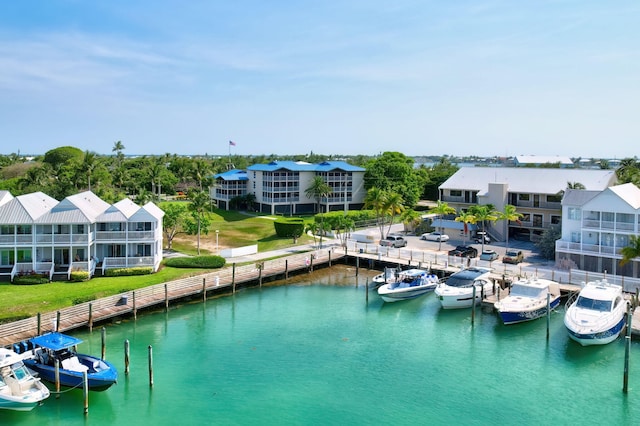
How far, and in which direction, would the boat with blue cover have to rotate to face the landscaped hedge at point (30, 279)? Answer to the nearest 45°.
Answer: approximately 135° to its left

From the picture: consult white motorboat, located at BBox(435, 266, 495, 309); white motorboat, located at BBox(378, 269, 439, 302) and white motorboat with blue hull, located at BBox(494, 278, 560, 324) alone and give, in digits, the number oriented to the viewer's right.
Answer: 0

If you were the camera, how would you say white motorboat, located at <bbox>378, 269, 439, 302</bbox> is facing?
facing the viewer and to the left of the viewer

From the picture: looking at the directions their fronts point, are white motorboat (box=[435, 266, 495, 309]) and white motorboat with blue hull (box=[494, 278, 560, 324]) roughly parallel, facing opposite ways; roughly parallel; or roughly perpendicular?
roughly parallel

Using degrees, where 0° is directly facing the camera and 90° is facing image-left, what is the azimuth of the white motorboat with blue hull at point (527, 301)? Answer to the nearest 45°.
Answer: approximately 45°

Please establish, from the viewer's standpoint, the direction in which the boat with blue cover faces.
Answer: facing the viewer and to the right of the viewer

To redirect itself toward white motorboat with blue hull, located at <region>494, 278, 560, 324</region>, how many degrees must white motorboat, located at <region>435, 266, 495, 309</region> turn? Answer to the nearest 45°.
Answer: approximately 90° to its left

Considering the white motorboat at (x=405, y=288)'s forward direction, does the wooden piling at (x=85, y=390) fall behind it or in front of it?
in front

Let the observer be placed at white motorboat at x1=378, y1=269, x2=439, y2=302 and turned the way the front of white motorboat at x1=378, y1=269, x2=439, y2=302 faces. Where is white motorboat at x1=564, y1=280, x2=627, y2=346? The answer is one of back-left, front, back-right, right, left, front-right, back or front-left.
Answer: left

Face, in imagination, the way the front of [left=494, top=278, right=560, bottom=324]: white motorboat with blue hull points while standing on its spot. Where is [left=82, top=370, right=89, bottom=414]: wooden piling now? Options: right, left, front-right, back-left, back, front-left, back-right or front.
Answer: front

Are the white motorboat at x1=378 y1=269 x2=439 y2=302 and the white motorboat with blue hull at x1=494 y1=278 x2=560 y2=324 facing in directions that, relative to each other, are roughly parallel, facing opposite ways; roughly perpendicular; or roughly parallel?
roughly parallel

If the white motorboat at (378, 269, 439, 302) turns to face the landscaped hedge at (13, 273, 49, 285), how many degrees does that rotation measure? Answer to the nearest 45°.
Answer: approximately 45° to its right

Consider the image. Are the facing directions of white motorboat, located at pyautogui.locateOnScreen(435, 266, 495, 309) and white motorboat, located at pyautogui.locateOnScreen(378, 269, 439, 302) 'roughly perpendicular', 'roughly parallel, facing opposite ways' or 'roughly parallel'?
roughly parallel
